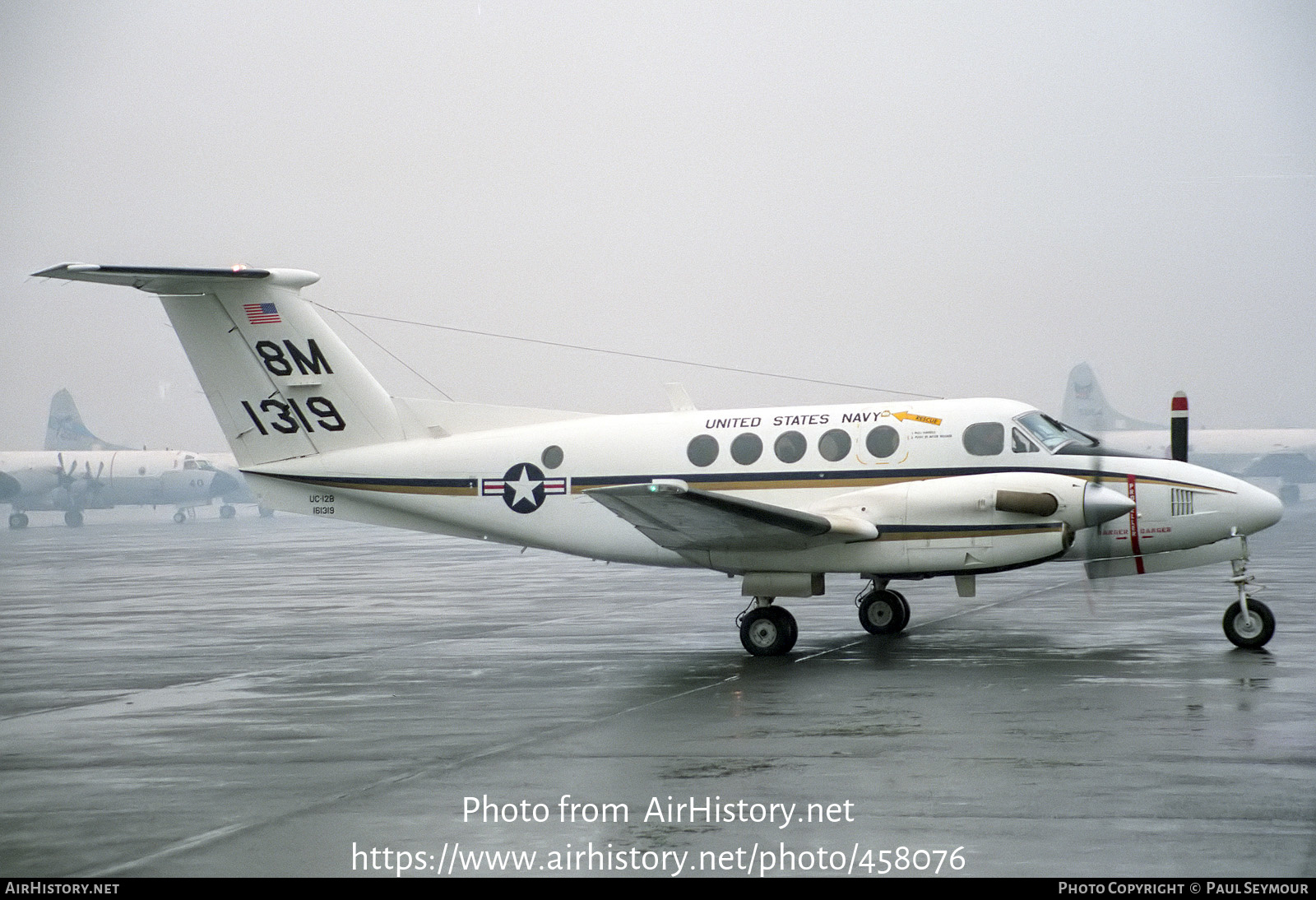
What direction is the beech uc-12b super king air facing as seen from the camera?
to the viewer's right
